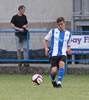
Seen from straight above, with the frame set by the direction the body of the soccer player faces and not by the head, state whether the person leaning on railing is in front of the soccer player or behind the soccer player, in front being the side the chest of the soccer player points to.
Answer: behind

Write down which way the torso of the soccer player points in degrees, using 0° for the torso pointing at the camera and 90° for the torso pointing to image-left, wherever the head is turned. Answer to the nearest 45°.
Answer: approximately 0°
